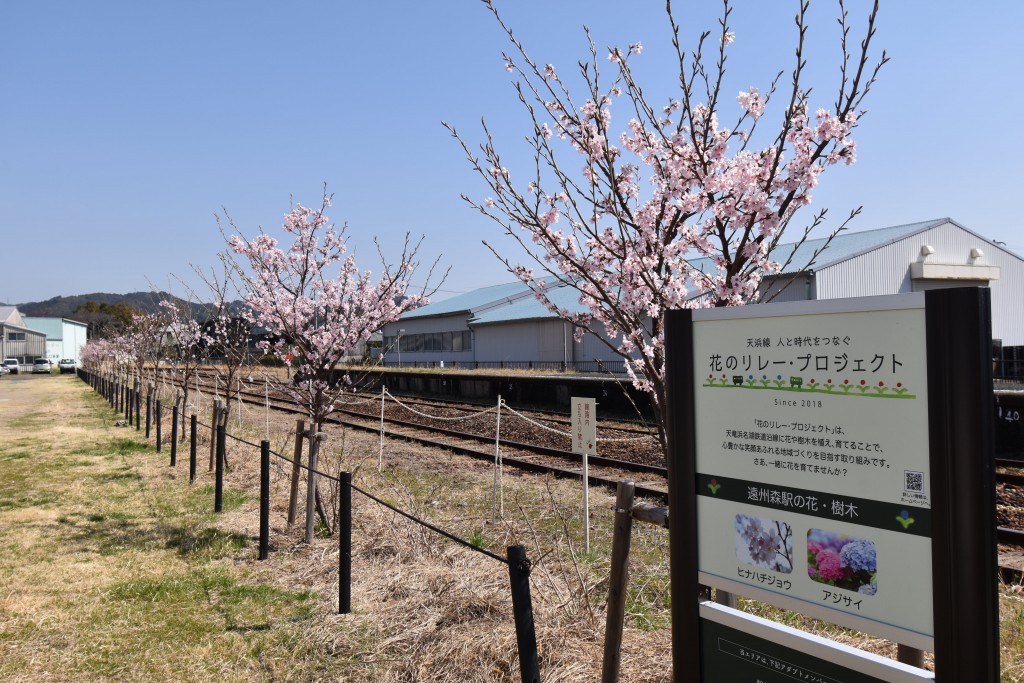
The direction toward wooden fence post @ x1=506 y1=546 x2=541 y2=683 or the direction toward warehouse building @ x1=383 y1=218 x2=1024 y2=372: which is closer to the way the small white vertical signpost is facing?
the wooden fence post

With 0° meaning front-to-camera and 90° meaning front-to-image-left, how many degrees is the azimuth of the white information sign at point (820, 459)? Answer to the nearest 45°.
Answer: approximately 45°

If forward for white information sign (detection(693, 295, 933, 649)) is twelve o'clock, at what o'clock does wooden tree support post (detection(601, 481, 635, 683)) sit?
The wooden tree support post is roughly at 3 o'clock from the white information sign.

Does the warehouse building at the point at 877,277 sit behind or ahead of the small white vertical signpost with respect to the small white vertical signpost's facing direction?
behind

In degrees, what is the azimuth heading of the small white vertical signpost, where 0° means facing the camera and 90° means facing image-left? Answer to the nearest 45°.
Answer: approximately 0°

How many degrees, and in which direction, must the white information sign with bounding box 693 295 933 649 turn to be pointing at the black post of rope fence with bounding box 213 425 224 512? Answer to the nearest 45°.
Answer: approximately 90° to its right

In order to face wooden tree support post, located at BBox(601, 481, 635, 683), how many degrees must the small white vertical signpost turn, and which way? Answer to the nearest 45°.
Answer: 0° — it already faces it

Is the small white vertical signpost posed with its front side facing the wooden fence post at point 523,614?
yes

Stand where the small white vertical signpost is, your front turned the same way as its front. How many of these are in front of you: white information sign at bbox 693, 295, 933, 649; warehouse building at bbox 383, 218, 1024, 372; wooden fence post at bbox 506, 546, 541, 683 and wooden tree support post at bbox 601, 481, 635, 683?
3

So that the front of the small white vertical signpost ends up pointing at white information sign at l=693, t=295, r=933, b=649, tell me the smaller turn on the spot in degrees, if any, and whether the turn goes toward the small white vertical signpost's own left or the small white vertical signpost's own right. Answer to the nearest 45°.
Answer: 0° — it already faces it

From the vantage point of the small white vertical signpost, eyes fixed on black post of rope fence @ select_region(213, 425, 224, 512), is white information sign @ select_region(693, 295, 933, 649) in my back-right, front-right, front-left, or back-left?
back-left
